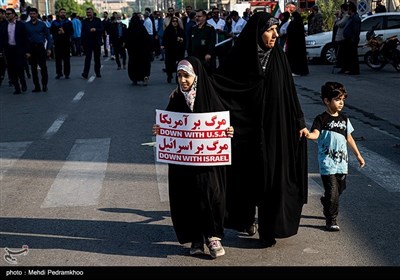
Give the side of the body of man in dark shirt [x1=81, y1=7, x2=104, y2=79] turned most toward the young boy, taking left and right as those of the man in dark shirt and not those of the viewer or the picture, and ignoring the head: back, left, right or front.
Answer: front

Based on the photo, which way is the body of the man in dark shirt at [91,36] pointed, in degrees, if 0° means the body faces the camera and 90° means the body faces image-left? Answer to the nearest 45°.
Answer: approximately 0°

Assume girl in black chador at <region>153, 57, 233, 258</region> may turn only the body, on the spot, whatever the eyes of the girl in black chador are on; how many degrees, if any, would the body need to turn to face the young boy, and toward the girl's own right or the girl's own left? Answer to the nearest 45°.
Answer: approximately 135° to the girl's own left

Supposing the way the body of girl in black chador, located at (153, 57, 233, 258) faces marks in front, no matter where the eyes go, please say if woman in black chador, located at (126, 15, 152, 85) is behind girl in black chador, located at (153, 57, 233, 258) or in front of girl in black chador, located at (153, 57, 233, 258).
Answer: behind

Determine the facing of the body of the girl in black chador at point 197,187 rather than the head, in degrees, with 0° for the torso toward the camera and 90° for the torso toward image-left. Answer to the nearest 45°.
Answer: approximately 0°

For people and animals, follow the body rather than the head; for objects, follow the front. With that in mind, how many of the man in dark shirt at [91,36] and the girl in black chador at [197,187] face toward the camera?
2

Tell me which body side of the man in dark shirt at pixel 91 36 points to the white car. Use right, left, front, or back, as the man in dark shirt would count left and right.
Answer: left

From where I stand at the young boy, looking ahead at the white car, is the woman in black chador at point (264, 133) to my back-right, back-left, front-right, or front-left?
back-left

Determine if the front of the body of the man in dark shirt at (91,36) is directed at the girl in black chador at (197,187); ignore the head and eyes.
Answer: yes

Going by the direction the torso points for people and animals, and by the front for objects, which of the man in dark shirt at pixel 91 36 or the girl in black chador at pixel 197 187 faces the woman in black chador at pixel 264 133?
the man in dark shirt

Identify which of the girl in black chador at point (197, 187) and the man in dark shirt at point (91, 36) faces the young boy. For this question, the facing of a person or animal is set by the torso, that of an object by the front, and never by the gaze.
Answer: the man in dark shirt

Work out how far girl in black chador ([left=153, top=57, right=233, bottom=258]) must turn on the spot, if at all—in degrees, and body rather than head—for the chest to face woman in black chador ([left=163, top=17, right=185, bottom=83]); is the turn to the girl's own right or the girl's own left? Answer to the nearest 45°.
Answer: approximately 180°

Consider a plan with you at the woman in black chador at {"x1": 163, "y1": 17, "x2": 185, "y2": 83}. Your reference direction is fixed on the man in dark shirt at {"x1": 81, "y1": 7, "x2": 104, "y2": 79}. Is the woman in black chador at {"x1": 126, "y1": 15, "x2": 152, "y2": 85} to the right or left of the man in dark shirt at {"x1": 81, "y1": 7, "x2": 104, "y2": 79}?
left

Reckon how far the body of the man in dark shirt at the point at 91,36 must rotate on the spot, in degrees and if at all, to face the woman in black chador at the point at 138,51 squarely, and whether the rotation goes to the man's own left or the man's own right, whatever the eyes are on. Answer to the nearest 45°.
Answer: approximately 45° to the man's own left

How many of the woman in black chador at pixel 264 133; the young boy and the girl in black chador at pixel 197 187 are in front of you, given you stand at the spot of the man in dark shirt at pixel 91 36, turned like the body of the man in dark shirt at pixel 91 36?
3
